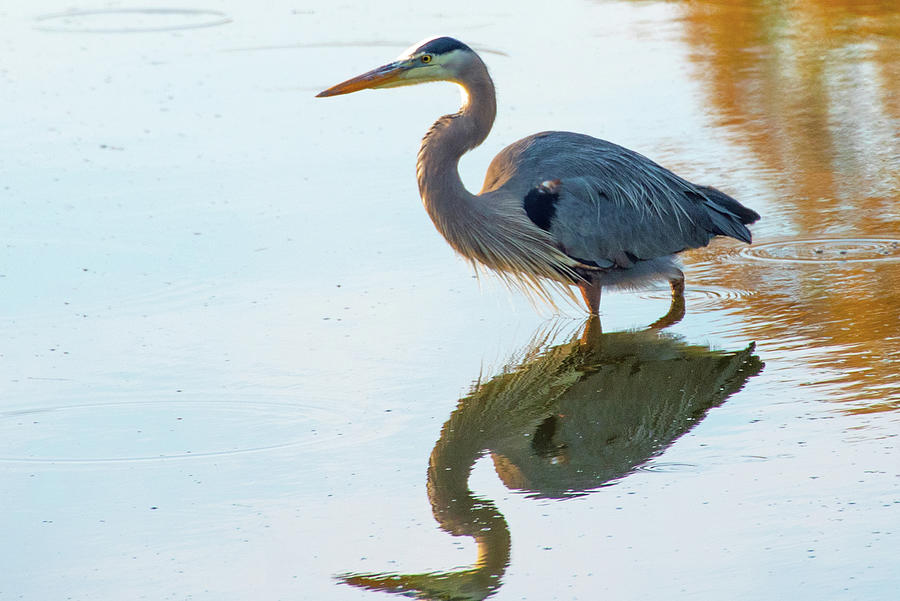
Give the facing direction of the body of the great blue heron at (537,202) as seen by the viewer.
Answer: to the viewer's left
